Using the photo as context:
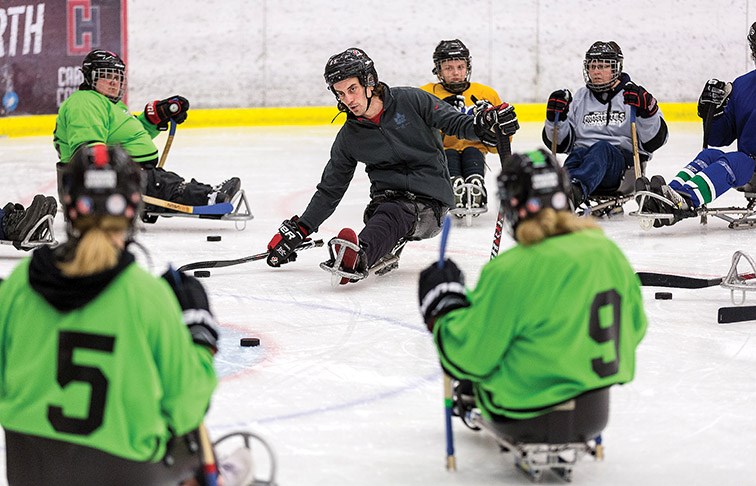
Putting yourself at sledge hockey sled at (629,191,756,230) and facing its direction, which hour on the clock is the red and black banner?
The red and black banner is roughly at 1 o'clock from the sledge hockey sled.

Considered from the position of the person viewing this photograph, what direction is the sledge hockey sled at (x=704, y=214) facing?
facing to the left of the viewer

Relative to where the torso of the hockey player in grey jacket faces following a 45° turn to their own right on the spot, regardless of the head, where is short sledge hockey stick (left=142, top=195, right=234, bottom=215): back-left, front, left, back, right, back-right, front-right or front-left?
front-right

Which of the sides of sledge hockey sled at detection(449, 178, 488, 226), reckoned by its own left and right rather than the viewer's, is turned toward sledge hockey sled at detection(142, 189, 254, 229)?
right

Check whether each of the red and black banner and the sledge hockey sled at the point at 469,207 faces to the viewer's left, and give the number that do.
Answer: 0

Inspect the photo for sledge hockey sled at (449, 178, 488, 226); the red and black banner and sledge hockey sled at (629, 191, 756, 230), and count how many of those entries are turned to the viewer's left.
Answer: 1

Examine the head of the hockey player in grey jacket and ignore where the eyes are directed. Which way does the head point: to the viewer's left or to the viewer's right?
to the viewer's left

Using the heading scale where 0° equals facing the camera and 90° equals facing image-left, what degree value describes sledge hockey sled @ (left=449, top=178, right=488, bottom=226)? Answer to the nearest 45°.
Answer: approximately 0°

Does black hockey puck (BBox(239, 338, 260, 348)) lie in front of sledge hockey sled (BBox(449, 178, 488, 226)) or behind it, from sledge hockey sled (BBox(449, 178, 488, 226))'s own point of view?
in front

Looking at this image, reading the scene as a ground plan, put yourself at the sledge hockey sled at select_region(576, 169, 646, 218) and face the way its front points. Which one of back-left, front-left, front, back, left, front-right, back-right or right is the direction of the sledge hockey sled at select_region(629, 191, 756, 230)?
left

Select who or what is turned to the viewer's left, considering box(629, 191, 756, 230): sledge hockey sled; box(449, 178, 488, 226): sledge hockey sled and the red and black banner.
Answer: box(629, 191, 756, 230): sledge hockey sled

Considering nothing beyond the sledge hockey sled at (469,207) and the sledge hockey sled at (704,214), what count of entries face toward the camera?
1

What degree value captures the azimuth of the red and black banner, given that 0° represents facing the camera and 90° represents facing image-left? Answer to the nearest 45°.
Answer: approximately 0°

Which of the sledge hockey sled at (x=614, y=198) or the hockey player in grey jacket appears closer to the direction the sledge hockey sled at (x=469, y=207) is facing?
the hockey player in grey jacket

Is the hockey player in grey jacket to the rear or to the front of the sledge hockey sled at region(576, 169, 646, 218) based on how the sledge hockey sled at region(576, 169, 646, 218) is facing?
to the front

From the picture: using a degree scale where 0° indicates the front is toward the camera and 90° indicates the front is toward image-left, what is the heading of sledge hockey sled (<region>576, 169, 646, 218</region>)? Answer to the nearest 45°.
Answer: approximately 45°
